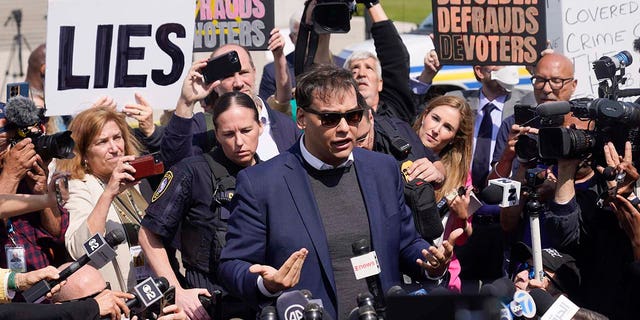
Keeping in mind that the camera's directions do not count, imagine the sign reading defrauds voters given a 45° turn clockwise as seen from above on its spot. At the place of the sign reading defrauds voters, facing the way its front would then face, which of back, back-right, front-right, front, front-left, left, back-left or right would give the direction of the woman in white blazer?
front

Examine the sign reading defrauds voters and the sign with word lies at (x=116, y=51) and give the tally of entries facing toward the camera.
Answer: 2

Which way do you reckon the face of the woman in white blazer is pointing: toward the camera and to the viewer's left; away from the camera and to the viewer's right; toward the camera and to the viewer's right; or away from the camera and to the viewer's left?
toward the camera and to the viewer's right

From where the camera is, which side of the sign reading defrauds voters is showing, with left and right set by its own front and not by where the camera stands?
front

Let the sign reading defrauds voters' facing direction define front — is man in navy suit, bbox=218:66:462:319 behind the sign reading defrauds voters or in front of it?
in front

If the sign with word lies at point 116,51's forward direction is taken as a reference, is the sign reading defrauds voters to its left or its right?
on its left

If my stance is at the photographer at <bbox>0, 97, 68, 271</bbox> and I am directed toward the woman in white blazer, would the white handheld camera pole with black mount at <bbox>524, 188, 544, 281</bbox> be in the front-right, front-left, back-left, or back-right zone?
front-right

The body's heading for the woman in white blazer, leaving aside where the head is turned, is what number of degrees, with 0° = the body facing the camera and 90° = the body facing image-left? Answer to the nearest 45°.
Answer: approximately 315°

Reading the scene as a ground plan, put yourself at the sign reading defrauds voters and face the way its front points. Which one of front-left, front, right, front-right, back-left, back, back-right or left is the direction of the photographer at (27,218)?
front-right
